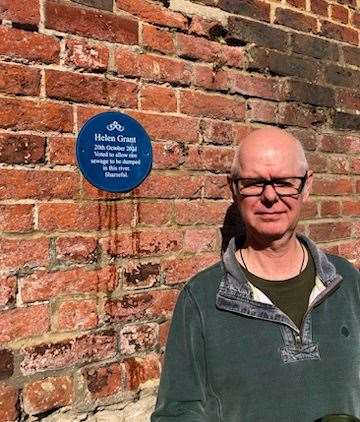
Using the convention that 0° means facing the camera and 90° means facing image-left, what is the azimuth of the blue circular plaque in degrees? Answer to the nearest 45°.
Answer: approximately 0°

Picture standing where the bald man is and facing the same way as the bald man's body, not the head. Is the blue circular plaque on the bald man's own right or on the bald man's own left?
on the bald man's own right

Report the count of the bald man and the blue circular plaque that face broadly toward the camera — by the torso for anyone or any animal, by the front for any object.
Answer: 2

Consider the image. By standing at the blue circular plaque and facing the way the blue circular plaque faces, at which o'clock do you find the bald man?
The bald man is roughly at 10 o'clock from the blue circular plaque.

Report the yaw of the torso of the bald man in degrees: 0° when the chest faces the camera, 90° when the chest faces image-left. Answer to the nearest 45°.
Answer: approximately 0°
